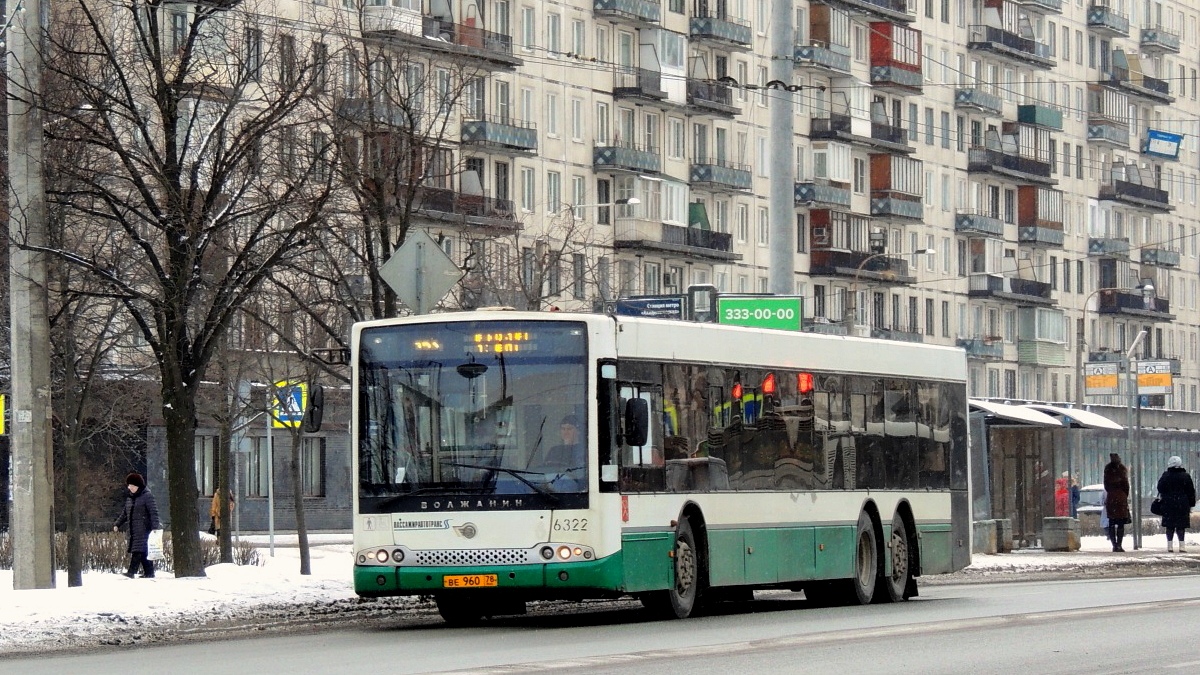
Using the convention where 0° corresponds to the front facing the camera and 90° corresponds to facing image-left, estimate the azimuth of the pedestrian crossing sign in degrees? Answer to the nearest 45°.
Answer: approximately 0°

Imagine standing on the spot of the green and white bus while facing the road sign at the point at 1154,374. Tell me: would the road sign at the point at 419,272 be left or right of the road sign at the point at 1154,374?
left

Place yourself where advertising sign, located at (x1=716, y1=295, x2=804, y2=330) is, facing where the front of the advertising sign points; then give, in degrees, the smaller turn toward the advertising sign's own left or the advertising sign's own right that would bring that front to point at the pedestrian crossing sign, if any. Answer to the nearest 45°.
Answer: approximately 135° to the advertising sign's own right

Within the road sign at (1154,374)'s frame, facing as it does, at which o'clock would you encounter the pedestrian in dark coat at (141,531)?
The pedestrian in dark coat is roughly at 1 o'clock from the road sign.

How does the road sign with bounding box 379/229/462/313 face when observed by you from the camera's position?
facing away from the viewer
